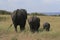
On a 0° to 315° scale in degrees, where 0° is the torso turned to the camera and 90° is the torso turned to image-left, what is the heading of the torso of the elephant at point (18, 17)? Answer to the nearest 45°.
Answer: approximately 180°
